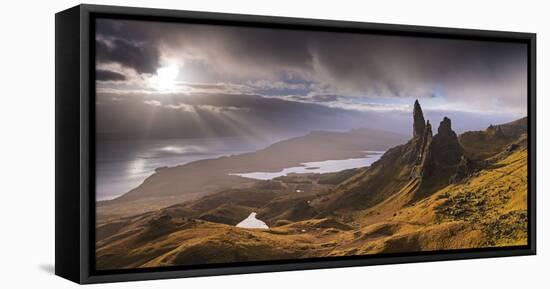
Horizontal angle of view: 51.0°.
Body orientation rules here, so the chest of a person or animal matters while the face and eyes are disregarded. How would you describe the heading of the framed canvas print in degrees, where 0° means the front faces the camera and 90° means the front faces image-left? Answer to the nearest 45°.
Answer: approximately 315°
